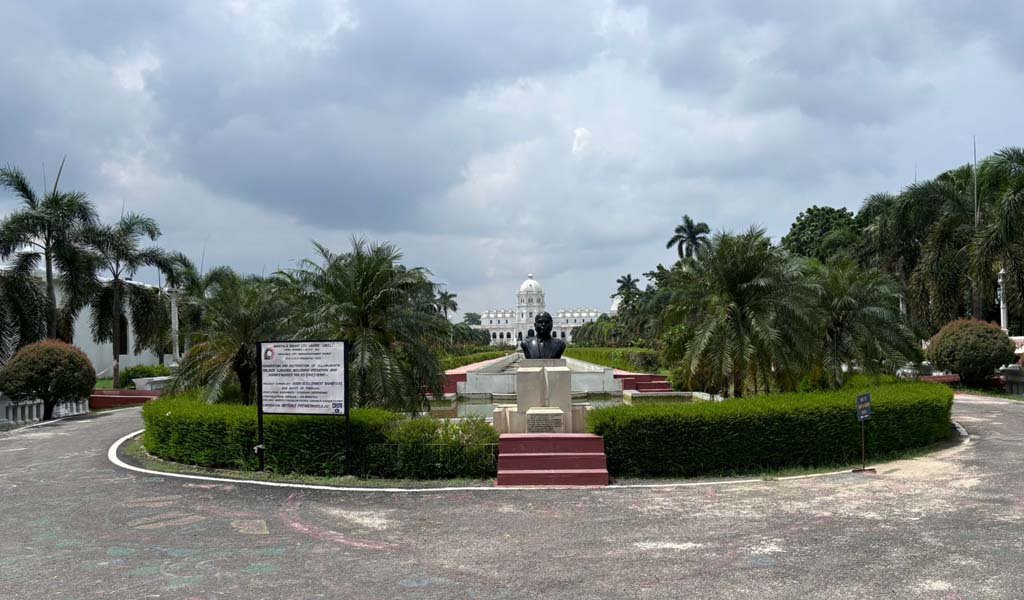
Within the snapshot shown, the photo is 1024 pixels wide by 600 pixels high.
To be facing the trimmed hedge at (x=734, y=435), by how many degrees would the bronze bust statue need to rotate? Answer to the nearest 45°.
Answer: approximately 45° to its left

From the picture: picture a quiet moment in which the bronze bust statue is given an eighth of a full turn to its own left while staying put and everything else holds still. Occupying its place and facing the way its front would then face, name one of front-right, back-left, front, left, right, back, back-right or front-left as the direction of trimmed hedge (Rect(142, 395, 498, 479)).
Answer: right

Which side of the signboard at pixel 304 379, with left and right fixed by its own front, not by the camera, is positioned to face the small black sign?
left

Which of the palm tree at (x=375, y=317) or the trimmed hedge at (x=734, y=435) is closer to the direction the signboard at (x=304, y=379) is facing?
the trimmed hedge

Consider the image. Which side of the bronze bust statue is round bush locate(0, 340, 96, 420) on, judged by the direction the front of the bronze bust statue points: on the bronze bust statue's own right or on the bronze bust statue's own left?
on the bronze bust statue's own right

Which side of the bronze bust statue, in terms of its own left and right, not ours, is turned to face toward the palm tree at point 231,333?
right

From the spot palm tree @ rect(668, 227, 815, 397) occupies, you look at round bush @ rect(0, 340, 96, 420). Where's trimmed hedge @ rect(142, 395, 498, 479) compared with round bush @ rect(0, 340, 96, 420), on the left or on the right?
left

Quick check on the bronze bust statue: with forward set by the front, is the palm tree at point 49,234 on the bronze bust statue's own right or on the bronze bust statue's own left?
on the bronze bust statue's own right

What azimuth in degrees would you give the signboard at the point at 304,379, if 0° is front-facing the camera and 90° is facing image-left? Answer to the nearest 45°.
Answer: approximately 0°

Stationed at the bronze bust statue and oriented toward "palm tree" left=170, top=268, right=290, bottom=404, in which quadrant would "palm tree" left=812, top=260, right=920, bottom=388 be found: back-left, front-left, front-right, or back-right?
back-right

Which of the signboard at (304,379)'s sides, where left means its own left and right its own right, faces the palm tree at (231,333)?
back

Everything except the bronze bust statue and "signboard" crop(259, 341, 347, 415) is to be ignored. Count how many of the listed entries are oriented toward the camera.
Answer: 2

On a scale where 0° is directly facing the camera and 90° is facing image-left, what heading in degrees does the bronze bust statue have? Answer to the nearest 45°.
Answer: approximately 0°

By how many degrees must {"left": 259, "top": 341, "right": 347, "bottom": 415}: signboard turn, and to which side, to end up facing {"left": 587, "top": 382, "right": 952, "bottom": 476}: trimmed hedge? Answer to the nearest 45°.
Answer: approximately 90° to its left
